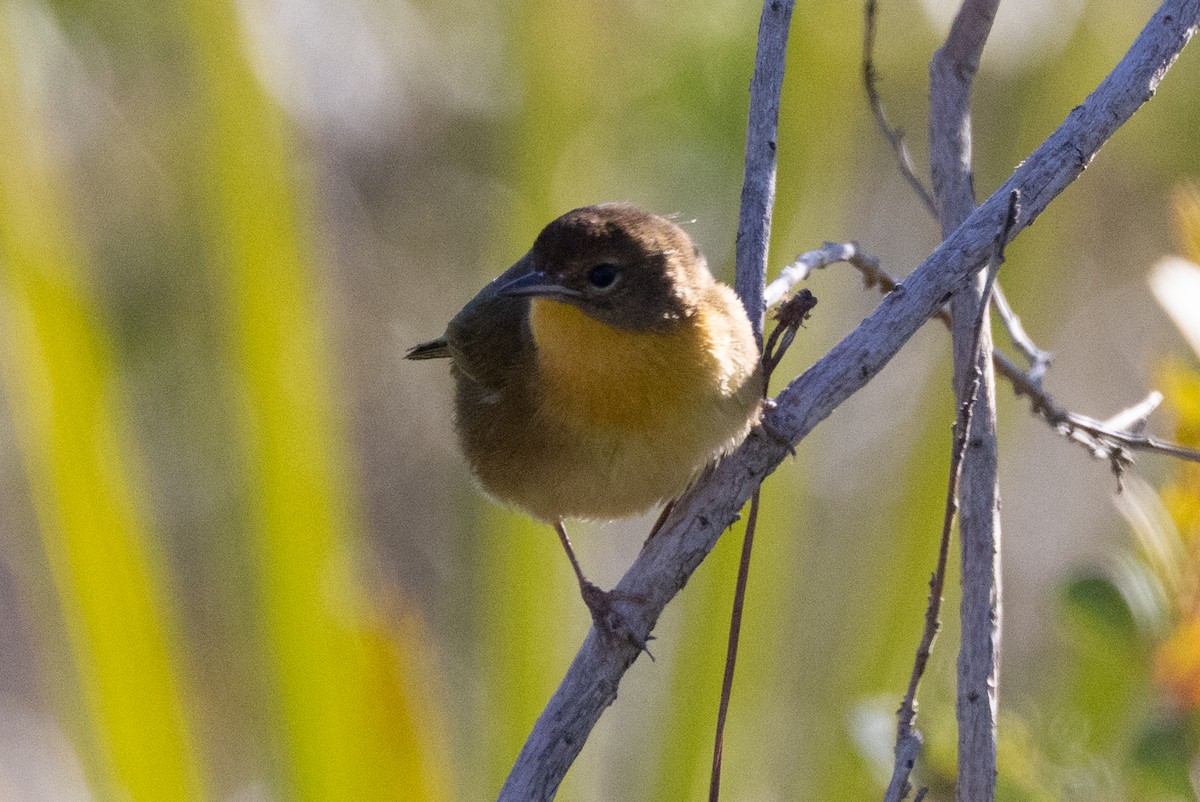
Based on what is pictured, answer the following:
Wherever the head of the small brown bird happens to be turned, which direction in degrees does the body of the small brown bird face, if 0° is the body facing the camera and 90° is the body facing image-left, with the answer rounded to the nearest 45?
approximately 315°

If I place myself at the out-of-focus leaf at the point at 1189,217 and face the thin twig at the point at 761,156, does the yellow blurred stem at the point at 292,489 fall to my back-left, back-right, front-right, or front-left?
front-right
